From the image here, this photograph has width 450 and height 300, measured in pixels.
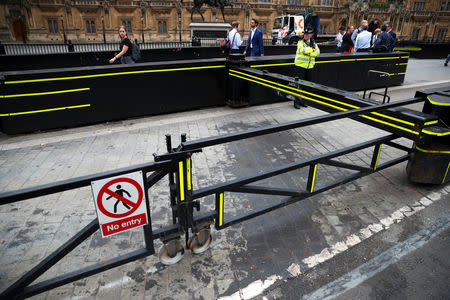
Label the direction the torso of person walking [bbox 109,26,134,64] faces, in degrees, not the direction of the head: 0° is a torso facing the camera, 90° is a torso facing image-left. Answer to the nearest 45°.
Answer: approximately 90°

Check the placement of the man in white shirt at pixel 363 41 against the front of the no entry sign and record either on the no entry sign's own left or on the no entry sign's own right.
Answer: on the no entry sign's own left

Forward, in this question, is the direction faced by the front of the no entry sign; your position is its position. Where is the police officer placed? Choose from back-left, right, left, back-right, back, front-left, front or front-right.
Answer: back-left

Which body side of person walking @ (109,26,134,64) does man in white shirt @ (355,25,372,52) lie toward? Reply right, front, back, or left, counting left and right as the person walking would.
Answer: back

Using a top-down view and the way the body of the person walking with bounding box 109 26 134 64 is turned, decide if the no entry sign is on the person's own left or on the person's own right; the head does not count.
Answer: on the person's own left

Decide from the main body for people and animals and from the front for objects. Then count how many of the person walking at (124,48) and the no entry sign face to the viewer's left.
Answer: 1

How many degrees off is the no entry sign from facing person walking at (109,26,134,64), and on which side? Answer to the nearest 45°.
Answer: approximately 180°

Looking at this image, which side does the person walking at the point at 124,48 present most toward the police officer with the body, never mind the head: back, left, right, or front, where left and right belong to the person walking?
back

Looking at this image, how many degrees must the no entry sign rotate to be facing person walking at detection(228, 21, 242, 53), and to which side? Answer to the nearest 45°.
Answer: approximately 135° to its left

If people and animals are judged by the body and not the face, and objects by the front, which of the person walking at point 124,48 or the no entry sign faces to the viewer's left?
the person walking

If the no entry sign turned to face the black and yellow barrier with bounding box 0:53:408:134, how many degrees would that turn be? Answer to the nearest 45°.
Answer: approximately 180°

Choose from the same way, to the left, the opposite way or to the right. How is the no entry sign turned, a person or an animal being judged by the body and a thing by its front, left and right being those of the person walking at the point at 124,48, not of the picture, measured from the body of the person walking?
to the left

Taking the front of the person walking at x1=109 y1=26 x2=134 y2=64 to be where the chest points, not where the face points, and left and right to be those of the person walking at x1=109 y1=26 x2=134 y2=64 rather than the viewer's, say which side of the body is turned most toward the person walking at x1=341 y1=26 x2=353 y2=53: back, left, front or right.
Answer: back
